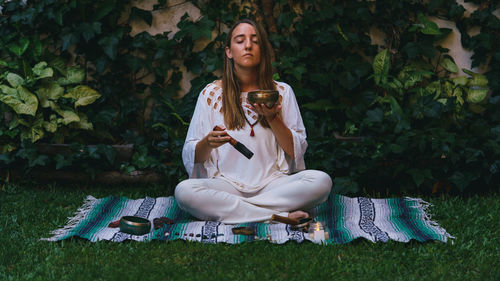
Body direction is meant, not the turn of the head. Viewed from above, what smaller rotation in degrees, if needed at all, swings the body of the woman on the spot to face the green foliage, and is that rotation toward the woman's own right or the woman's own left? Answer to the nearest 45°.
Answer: approximately 135° to the woman's own right

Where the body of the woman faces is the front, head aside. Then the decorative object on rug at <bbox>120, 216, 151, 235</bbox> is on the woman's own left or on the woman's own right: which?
on the woman's own right

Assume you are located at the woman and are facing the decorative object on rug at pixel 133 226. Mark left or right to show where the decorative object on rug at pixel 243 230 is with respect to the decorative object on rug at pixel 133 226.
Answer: left

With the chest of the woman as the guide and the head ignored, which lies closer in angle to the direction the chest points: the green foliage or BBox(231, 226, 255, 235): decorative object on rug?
the decorative object on rug

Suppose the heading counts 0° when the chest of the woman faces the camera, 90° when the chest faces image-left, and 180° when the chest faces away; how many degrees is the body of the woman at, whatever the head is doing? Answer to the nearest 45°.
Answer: approximately 0°

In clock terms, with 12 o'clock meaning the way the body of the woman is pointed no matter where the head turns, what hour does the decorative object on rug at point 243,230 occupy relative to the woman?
The decorative object on rug is roughly at 12 o'clock from the woman.
